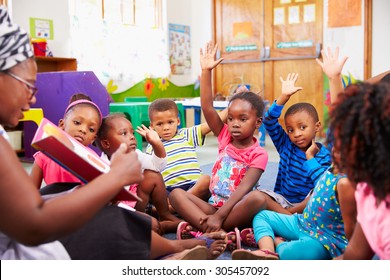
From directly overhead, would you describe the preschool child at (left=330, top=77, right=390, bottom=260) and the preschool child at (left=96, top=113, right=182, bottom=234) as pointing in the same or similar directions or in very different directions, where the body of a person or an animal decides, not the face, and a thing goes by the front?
very different directions

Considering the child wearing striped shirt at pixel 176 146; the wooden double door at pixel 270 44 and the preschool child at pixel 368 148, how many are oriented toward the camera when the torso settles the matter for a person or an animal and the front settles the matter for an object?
2

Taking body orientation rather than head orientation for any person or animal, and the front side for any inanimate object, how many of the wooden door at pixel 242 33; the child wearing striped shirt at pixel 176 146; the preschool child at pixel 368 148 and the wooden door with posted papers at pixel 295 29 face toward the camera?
3

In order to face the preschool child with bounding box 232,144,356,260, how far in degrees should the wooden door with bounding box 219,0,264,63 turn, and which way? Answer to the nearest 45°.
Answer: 0° — it already faces them

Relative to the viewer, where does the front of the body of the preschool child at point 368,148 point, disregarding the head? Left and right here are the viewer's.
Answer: facing away from the viewer and to the left of the viewer

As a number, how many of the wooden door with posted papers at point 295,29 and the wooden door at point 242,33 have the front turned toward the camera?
2

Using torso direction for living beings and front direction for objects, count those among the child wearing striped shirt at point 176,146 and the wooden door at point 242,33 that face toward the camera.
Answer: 2
